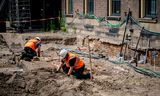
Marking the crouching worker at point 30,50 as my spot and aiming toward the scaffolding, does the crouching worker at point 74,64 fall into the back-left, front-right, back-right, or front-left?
back-right

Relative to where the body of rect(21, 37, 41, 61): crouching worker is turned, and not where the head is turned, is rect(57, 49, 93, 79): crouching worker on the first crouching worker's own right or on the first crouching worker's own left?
on the first crouching worker's own right

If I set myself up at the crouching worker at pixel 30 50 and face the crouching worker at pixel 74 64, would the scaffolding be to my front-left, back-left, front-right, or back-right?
back-left
